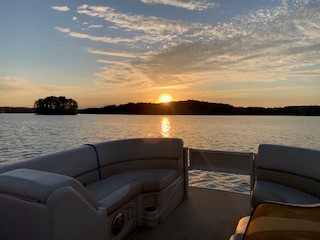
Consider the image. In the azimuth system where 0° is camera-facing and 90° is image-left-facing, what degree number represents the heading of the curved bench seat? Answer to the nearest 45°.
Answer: approximately 315°
